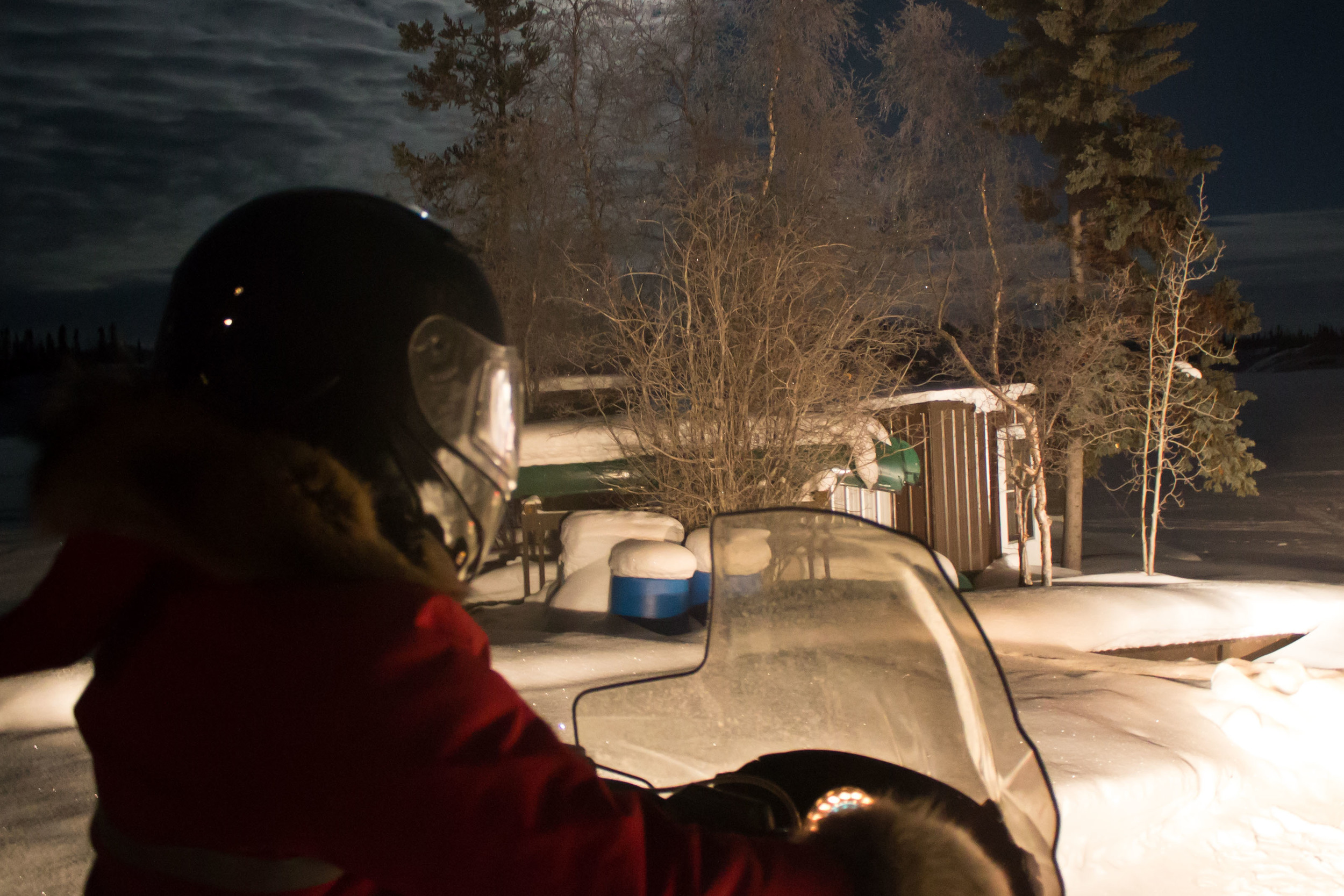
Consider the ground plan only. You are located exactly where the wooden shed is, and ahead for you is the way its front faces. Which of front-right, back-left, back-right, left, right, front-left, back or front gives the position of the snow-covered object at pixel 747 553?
right

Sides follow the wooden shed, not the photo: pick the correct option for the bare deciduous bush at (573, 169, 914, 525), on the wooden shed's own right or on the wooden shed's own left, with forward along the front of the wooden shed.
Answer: on the wooden shed's own right

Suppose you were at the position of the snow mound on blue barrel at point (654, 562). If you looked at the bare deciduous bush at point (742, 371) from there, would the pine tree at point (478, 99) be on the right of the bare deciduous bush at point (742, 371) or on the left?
left

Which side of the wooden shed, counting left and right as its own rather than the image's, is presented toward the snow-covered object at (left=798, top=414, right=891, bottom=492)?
right

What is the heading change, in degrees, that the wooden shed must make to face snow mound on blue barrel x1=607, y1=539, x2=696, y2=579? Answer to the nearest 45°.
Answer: approximately 90° to its right

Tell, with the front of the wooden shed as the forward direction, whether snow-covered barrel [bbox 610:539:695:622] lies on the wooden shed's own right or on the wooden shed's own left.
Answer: on the wooden shed's own right
